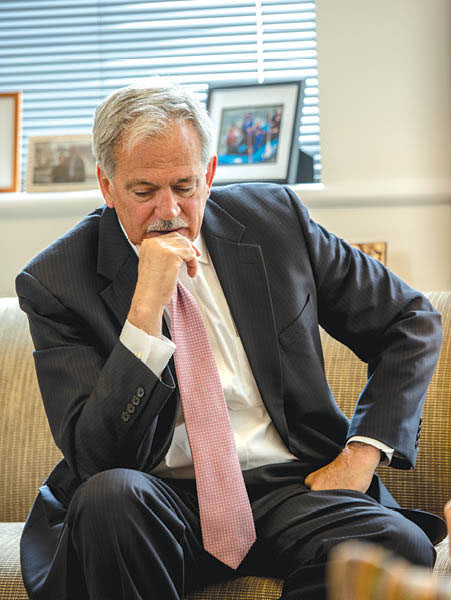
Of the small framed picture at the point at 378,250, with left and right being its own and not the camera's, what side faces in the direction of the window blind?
right

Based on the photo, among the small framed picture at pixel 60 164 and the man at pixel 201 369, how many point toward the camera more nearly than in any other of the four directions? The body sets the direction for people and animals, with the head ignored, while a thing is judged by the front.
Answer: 2

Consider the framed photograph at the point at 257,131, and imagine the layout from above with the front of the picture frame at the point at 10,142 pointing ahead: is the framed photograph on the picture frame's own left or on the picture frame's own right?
on the picture frame's own left

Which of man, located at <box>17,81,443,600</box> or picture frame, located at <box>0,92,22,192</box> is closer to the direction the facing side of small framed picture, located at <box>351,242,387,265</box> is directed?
the man

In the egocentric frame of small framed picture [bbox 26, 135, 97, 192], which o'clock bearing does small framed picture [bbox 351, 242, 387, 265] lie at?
small framed picture [bbox 351, 242, 387, 265] is roughly at 10 o'clock from small framed picture [bbox 26, 135, 97, 192].
